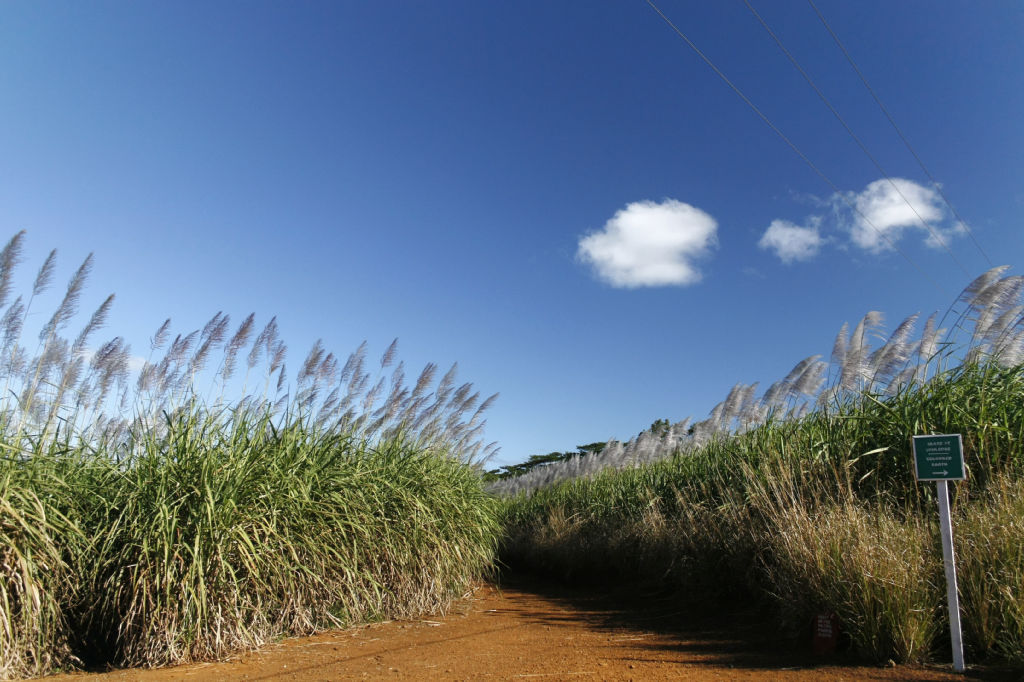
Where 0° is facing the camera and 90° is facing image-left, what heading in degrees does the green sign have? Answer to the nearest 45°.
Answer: approximately 0°
